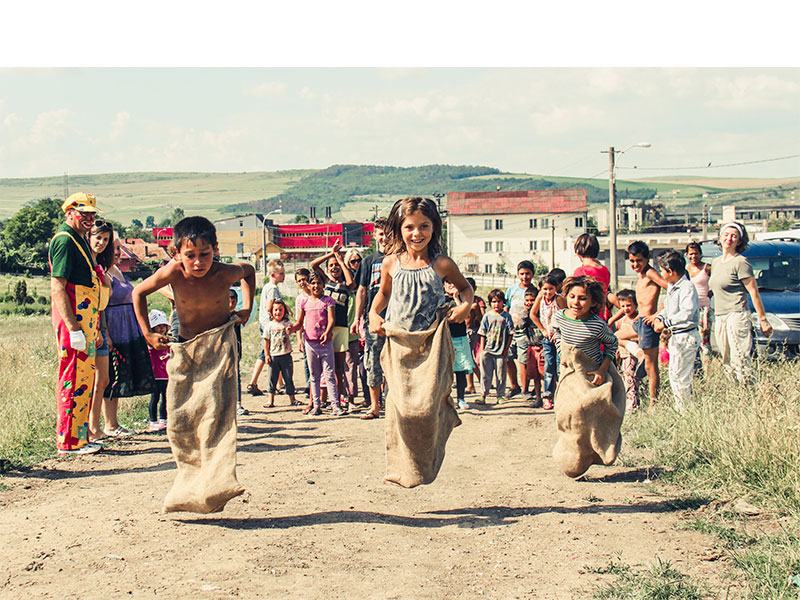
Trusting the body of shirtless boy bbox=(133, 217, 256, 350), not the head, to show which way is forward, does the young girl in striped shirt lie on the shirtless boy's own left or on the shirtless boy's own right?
on the shirtless boy's own left

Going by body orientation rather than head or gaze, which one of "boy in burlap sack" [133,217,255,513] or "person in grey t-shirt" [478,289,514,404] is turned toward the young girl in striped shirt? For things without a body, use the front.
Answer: the person in grey t-shirt

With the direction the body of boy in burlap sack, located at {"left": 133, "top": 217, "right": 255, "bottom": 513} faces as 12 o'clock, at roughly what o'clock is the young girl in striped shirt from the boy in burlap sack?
The young girl in striped shirt is roughly at 9 o'clock from the boy in burlap sack.

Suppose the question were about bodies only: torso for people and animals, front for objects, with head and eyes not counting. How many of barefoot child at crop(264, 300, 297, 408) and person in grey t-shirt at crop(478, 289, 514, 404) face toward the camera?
2

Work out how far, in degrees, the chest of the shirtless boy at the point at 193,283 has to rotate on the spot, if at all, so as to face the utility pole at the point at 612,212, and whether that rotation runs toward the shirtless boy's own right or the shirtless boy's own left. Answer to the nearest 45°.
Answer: approximately 135° to the shirtless boy's own left

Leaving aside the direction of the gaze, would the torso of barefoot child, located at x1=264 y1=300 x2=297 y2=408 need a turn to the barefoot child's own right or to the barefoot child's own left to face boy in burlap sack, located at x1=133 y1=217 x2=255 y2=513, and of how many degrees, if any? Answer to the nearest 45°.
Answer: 0° — they already face them

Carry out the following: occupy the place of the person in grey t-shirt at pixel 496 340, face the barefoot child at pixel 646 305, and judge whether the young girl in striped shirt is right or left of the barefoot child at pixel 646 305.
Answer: right

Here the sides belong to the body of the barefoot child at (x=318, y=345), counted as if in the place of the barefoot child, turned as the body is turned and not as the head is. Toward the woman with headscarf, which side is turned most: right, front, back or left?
left

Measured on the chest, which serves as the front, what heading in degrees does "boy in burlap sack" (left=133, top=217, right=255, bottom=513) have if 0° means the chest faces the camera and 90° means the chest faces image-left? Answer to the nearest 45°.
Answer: approximately 0°

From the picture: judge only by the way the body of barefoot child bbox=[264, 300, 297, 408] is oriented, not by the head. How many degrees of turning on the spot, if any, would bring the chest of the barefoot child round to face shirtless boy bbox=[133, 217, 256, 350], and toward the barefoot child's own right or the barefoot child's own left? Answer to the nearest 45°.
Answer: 0° — they already face them
